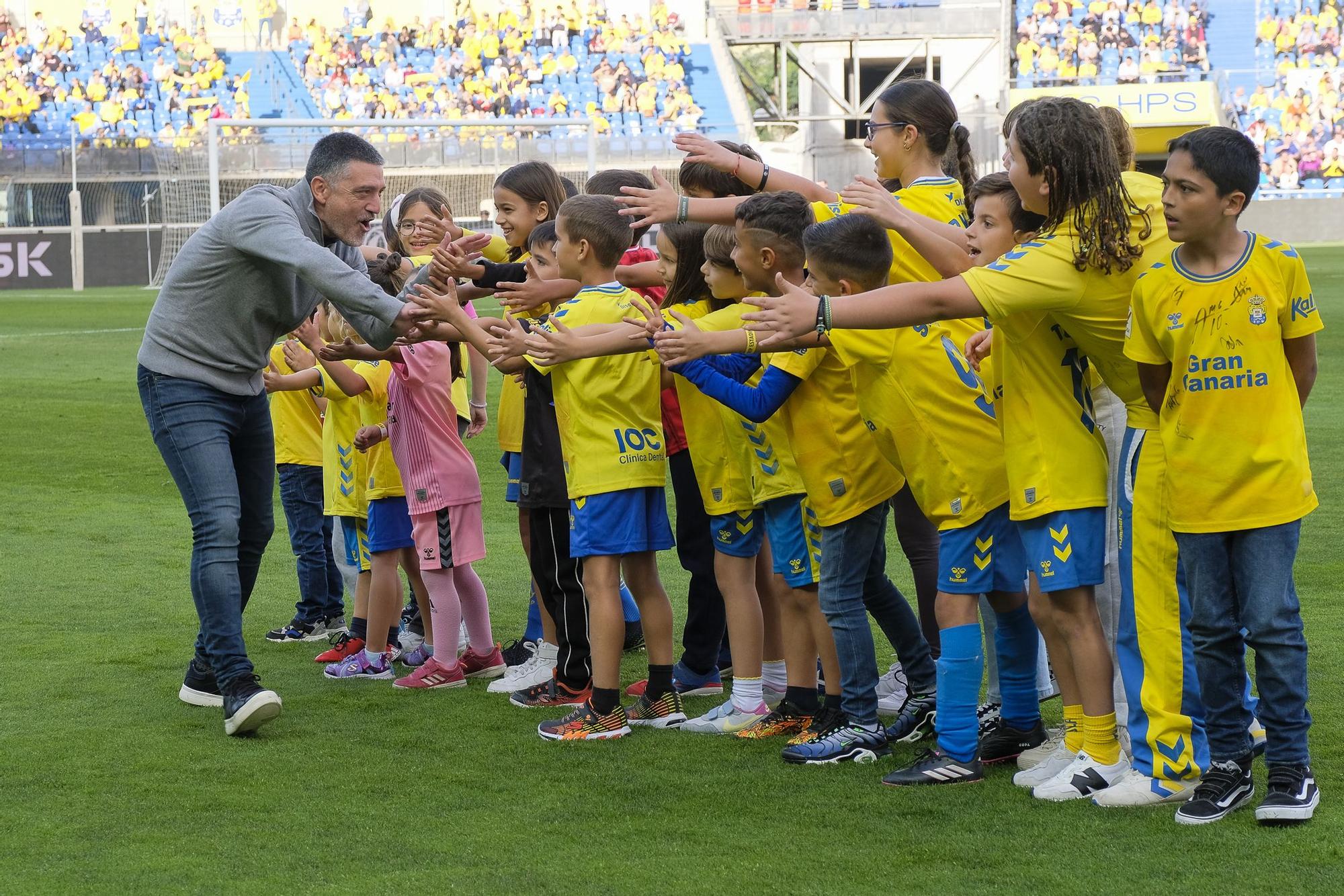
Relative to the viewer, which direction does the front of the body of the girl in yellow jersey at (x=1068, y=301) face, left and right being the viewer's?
facing to the left of the viewer

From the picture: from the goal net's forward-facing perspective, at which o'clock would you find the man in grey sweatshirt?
The man in grey sweatshirt is roughly at 12 o'clock from the goal net.

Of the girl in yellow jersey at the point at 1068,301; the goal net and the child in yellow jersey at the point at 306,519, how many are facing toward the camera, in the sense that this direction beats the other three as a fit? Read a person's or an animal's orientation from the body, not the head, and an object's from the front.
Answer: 1

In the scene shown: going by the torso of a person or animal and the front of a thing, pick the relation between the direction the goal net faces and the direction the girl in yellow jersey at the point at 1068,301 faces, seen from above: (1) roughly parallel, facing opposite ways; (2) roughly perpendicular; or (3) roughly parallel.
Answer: roughly perpendicular

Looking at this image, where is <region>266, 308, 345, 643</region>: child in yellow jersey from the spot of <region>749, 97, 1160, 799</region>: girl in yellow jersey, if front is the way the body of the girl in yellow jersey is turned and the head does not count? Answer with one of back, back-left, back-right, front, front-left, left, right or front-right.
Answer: front-right

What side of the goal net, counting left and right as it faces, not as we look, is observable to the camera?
front

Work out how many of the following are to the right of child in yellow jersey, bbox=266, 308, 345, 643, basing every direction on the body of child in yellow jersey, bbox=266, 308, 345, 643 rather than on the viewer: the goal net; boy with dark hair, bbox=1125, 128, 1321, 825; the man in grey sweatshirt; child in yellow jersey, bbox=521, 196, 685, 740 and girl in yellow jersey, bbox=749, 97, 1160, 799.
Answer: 1

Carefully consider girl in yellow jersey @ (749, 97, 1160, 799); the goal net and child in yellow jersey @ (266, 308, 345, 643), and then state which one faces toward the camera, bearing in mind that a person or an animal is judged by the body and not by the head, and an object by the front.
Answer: the goal net

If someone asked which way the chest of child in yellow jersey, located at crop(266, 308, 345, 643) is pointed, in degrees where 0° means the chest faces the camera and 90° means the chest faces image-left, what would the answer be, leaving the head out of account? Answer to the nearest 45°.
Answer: approximately 90°

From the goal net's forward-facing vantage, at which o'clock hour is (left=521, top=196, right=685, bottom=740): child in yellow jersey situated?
The child in yellow jersey is roughly at 12 o'clock from the goal net.

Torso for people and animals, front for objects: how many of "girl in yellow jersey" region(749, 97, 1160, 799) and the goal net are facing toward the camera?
1

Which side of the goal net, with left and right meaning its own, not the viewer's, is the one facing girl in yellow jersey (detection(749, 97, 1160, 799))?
front

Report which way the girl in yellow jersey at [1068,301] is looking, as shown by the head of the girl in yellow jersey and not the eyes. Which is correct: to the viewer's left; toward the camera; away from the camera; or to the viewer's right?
to the viewer's left
